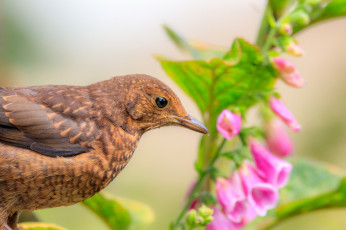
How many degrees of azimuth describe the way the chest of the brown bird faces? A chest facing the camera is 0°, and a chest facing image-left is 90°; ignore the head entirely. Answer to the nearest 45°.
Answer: approximately 270°

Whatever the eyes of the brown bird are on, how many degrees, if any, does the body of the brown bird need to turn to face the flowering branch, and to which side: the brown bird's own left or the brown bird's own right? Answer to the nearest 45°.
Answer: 0° — it already faces it
